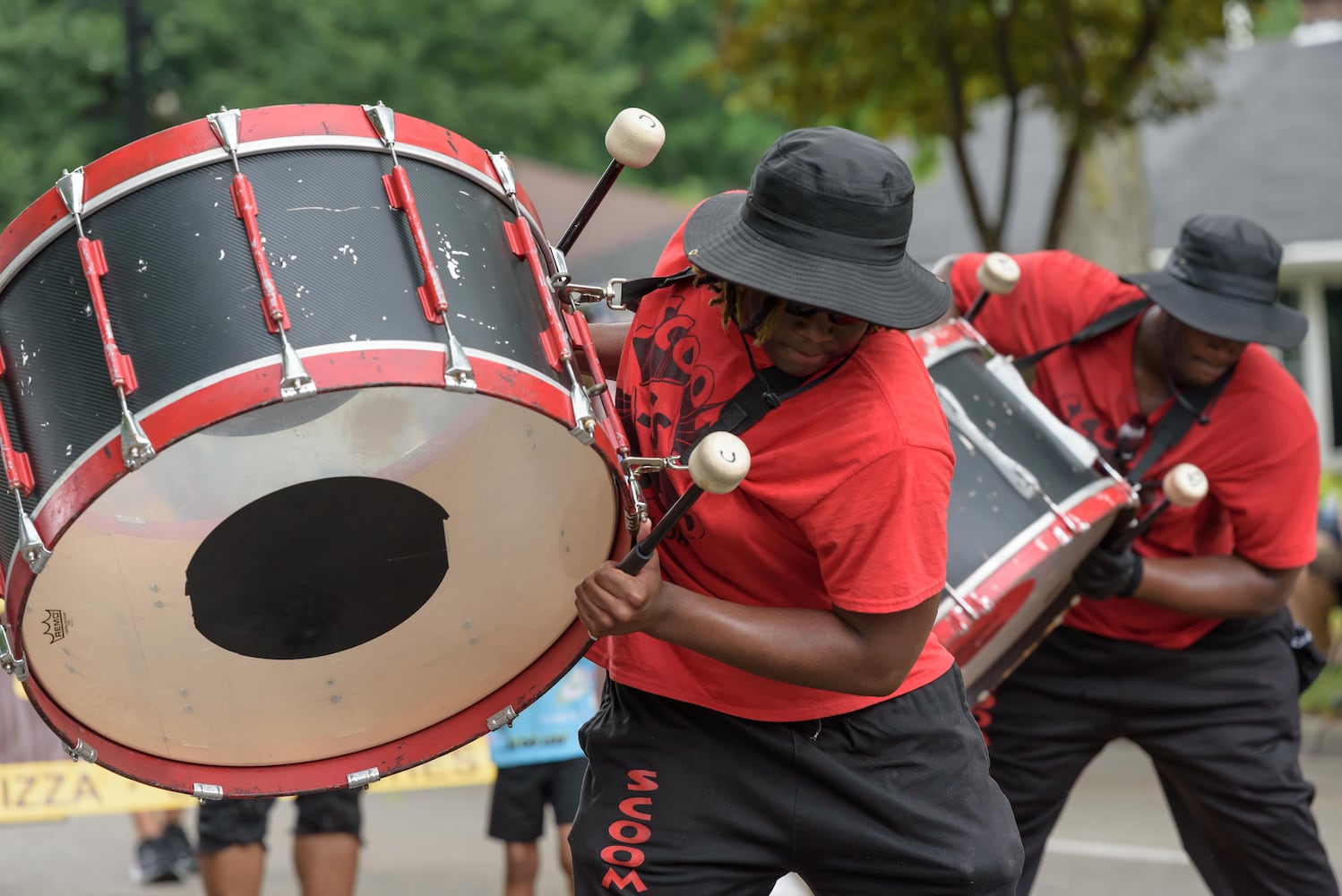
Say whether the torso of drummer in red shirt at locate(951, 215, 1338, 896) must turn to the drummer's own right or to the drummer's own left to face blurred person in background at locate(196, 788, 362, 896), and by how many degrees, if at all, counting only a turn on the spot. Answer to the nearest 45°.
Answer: approximately 45° to the drummer's own right

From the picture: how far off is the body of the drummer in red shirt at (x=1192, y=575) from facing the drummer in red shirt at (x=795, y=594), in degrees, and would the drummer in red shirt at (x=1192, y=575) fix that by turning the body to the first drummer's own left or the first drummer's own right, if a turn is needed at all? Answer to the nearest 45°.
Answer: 0° — they already face them

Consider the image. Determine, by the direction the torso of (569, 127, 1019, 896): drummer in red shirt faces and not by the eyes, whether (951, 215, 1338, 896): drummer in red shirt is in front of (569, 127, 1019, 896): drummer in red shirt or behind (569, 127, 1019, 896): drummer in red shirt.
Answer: behind

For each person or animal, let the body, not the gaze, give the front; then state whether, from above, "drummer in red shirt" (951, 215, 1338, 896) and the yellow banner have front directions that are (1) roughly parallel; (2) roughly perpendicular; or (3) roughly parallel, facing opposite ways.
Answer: roughly perpendicular

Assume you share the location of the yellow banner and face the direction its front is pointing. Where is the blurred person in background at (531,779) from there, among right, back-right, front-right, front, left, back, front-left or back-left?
front-left

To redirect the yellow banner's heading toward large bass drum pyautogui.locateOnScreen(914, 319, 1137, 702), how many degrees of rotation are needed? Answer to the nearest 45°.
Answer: approximately 45° to its left

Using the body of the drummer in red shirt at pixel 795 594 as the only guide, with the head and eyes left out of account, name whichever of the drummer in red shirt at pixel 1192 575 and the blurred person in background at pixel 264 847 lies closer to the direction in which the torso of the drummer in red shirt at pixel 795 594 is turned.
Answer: the blurred person in background

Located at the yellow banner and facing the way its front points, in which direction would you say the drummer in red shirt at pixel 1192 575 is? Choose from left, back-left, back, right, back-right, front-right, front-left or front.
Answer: front-left

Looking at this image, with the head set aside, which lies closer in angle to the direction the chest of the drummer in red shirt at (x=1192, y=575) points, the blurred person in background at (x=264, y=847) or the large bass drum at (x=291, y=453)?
the large bass drum

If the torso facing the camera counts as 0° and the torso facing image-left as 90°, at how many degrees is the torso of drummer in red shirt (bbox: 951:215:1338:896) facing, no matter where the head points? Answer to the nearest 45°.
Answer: approximately 45°

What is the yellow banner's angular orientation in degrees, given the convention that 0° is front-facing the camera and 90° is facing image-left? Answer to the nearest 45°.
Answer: approximately 0°

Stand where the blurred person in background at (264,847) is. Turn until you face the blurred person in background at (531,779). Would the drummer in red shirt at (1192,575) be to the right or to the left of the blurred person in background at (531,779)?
right
